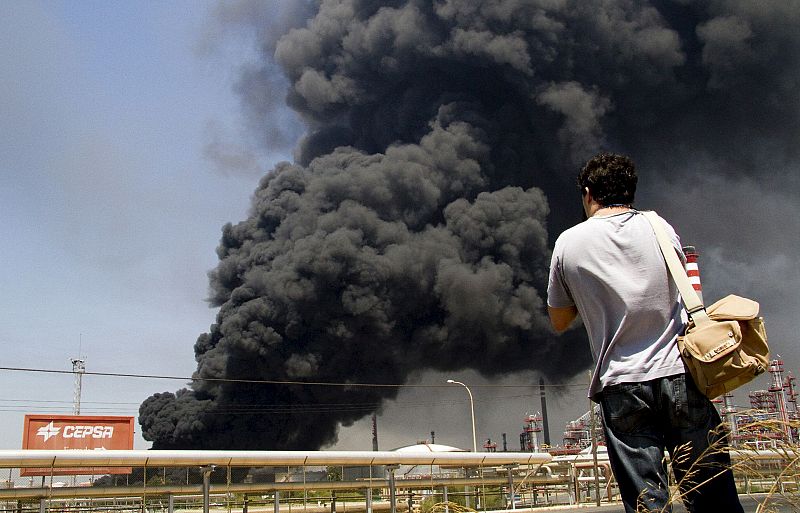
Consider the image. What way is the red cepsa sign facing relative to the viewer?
toward the camera

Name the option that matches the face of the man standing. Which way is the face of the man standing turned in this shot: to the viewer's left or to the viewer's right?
to the viewer's left

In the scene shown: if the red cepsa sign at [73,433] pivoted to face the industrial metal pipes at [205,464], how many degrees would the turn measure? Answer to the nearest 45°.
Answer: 0° — it already faces it

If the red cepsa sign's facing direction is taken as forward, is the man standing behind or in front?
in front
